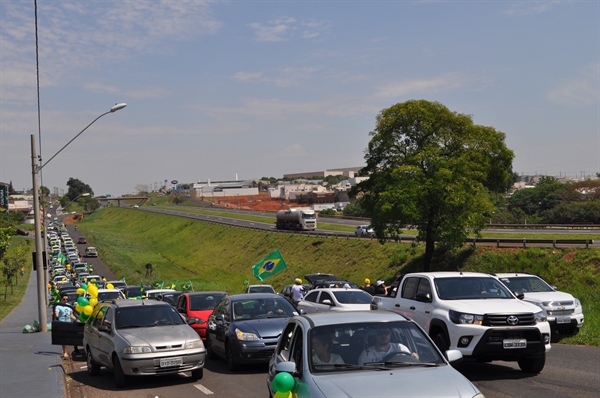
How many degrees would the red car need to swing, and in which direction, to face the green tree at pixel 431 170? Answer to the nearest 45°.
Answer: approximately 90° to its left

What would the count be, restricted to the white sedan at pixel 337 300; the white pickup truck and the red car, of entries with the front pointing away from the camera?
0

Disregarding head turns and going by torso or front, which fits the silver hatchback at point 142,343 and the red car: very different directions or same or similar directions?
same or similar directions

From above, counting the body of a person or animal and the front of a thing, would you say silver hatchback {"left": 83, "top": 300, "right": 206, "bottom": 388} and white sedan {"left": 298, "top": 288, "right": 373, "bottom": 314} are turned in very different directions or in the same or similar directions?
same or similar directions

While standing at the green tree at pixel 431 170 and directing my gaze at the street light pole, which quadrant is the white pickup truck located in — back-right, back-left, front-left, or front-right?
front-left

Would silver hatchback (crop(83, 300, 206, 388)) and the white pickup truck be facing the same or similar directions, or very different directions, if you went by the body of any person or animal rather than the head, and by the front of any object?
same or similar directions

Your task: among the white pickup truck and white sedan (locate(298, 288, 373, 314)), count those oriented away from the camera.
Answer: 0

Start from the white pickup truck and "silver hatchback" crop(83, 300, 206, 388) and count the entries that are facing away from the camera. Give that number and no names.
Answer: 0

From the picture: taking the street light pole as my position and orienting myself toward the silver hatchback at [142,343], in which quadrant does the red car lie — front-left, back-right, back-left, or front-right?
front-left

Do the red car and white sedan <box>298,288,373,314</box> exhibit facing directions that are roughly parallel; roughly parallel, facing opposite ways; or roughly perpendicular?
roughly parallel

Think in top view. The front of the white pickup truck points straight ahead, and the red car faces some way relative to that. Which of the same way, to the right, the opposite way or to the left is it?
the same way

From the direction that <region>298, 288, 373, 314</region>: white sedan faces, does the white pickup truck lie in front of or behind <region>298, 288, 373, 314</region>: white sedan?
in front

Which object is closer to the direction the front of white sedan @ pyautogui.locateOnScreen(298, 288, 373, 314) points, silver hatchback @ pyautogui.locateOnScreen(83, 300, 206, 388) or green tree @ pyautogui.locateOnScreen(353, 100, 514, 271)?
the silver hatchback

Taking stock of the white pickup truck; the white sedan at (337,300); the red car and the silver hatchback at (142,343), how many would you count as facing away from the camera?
0

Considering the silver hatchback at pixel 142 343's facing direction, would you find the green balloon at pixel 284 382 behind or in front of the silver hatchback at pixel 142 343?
in front

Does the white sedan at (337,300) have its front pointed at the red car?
no

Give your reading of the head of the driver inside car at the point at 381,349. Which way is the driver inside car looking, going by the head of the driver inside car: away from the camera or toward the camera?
toward the camera

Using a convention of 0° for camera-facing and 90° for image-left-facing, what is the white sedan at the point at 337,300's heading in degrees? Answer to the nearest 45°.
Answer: approximately 315°
